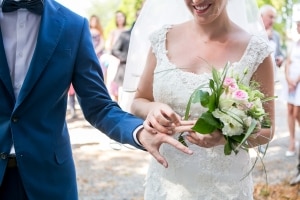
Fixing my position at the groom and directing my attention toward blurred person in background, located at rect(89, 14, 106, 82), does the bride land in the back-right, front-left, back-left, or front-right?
front-right

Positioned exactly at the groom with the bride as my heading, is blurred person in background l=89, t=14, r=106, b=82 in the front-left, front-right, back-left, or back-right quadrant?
front-left

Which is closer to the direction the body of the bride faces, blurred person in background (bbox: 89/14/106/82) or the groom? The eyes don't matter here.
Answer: the groom

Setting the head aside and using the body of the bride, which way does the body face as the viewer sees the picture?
toward the camera

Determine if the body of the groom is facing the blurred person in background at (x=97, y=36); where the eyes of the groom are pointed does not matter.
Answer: no

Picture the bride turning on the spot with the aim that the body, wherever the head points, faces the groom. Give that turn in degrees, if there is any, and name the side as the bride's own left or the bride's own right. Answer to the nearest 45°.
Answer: approximately 45° to the bride's own right

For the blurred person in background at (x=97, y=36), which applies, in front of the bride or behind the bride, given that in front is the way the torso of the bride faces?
behind
